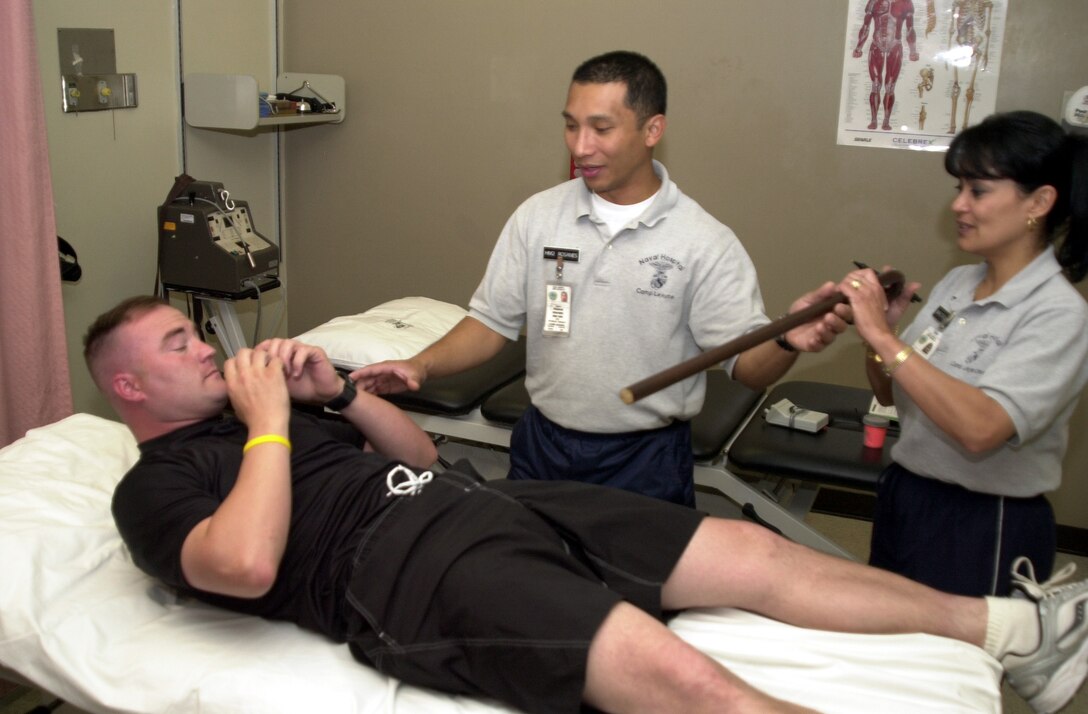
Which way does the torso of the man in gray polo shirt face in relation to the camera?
toward the camera

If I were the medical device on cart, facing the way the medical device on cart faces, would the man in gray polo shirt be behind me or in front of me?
in front

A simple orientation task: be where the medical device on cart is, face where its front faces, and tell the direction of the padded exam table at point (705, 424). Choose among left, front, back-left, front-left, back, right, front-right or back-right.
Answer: front

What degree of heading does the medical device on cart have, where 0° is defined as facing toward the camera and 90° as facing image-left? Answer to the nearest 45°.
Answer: approximately 315°

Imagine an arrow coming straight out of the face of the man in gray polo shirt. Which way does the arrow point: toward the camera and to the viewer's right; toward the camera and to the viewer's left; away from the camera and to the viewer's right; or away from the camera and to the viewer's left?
toward the camera and to the viewer's left

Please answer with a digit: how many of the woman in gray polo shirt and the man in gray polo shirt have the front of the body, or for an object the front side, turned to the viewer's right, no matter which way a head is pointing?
0

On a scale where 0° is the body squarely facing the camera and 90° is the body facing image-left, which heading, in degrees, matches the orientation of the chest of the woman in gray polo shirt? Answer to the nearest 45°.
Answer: approximately 45°

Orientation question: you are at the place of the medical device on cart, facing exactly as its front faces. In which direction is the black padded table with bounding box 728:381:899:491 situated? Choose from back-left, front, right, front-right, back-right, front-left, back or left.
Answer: front

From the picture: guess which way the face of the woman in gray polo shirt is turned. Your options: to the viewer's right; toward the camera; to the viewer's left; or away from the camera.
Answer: to the viewer's left

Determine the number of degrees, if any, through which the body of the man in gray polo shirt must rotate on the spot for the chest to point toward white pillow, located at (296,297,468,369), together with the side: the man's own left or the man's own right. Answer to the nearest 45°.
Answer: approximately 135° to the man's own right
